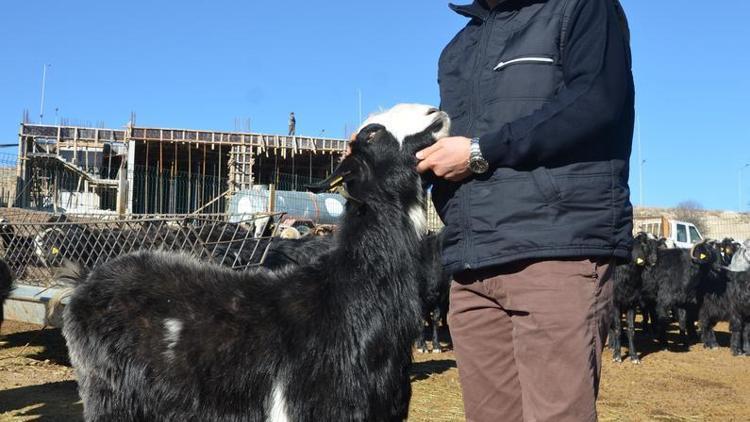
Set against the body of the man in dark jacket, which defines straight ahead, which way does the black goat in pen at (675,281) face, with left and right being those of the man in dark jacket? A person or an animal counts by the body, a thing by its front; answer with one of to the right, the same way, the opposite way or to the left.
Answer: to the left

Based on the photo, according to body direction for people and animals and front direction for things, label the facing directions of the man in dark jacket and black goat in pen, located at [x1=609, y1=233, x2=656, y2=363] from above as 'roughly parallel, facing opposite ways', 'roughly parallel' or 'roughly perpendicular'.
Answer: roughly perpendicular

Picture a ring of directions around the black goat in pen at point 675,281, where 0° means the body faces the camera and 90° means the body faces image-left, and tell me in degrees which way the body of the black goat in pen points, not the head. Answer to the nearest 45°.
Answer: approximately 315°

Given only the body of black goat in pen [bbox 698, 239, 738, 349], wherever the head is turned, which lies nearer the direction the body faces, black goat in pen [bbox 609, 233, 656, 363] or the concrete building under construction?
the black goat in pen

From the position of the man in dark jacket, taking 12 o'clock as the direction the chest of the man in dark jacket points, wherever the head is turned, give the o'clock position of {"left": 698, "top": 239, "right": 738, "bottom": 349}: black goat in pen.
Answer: The black goat in pen is roughly at 5 o'clock from the man in dark jacket.

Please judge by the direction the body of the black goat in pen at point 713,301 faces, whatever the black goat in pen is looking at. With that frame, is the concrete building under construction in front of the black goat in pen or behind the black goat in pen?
behind

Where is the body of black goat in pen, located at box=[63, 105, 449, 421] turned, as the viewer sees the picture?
to the viewer's right

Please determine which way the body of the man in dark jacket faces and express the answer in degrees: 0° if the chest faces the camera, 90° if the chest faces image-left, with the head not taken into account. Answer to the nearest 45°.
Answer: approximately 45°

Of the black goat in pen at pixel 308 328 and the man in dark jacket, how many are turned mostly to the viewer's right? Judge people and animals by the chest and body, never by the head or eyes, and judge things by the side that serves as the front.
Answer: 1
